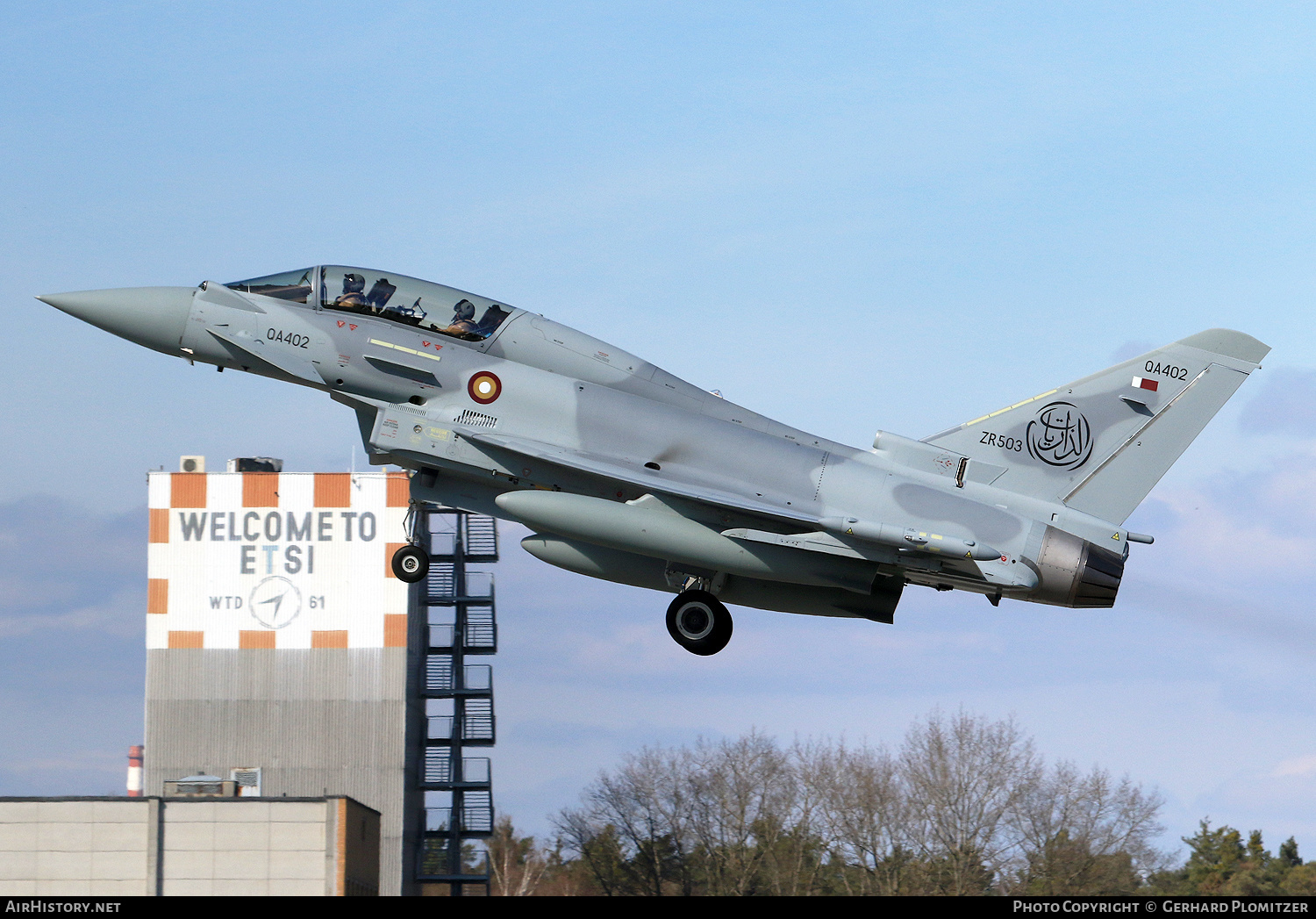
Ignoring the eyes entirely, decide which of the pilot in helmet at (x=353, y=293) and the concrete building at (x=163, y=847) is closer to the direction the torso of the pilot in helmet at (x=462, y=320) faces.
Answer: the pilot in helmet

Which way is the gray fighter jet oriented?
to the viewer's left

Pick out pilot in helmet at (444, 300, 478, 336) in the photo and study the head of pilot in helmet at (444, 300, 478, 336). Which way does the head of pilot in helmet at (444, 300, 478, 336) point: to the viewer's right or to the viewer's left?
to the viewer's left

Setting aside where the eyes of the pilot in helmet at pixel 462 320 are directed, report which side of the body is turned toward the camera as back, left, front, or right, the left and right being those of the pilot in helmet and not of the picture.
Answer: left

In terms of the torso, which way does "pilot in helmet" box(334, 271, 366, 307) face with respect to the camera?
to the viewer's left

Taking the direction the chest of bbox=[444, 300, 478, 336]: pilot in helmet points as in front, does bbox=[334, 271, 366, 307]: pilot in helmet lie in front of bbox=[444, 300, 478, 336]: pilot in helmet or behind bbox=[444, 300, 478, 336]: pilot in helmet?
in front

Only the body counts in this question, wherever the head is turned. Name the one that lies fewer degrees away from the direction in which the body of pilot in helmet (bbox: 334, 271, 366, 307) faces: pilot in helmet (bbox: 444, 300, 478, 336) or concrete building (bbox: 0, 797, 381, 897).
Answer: the concrete building

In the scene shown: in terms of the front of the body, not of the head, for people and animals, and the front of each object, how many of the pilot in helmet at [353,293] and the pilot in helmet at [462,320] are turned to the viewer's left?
2

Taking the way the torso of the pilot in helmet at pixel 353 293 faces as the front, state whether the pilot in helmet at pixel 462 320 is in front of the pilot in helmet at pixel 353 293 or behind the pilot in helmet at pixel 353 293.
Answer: behind

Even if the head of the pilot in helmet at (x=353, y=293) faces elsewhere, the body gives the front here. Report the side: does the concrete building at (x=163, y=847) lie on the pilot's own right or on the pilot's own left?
on the pilot's own right

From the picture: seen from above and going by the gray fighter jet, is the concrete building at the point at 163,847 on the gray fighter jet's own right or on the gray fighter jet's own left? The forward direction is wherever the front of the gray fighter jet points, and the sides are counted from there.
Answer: on the gray fighter jet's own right
